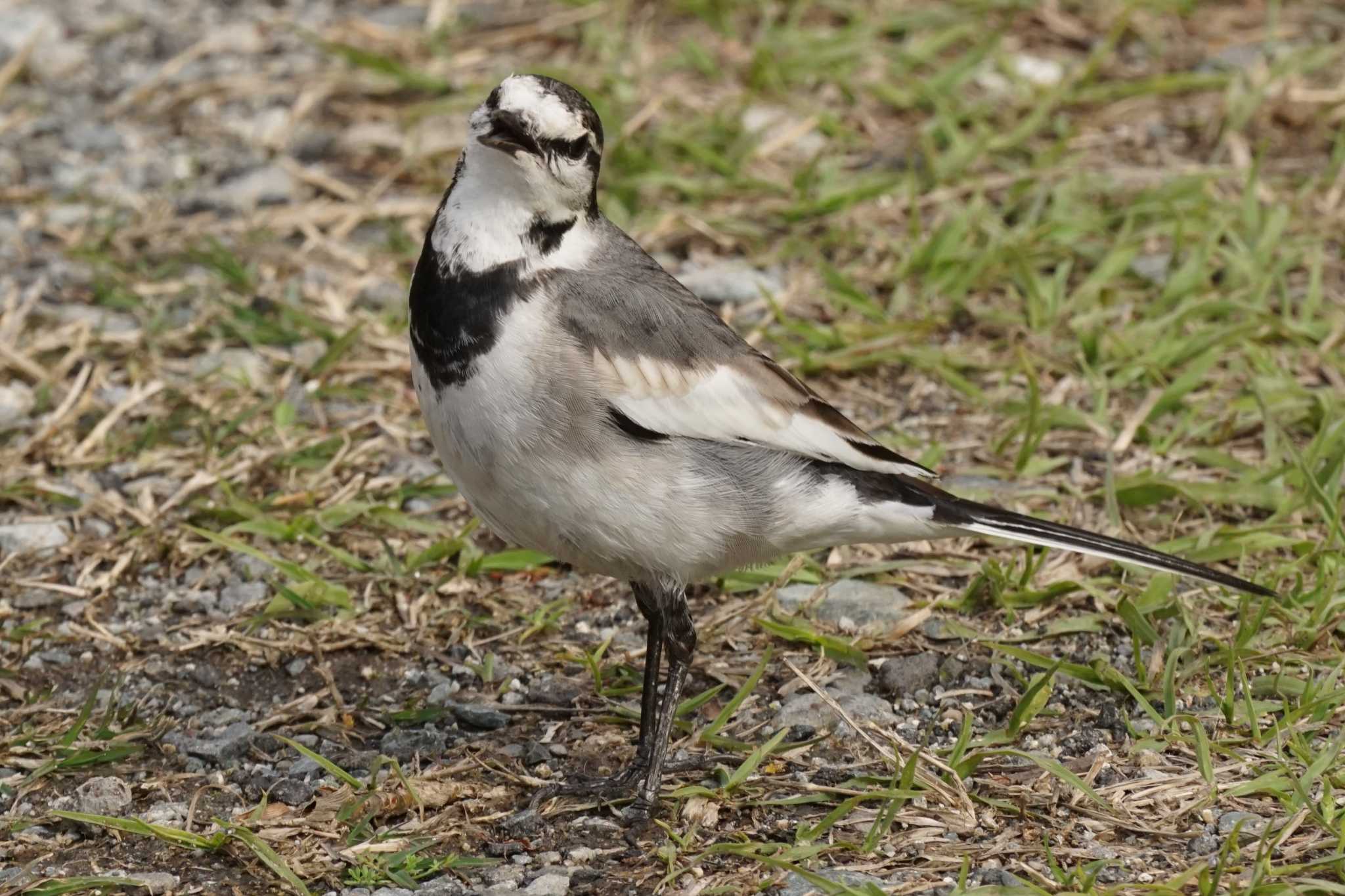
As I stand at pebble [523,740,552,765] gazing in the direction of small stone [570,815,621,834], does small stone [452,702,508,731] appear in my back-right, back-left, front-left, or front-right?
back-right

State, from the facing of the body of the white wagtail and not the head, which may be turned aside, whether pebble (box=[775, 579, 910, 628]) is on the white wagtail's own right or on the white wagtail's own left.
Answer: on the white wagtail's own right

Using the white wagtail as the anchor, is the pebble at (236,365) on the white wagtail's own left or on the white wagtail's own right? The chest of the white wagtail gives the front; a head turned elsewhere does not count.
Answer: on the white wagtail's own right

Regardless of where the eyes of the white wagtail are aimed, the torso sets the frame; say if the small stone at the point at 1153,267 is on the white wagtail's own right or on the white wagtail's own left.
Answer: on the white wagtail's own right

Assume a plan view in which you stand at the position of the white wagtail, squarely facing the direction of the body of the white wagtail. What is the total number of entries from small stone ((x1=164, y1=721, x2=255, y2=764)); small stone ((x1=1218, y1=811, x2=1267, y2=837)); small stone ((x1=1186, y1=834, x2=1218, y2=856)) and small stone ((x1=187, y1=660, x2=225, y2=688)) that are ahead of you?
2

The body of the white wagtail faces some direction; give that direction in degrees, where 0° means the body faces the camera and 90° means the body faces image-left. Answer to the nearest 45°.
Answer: approximately 90°
